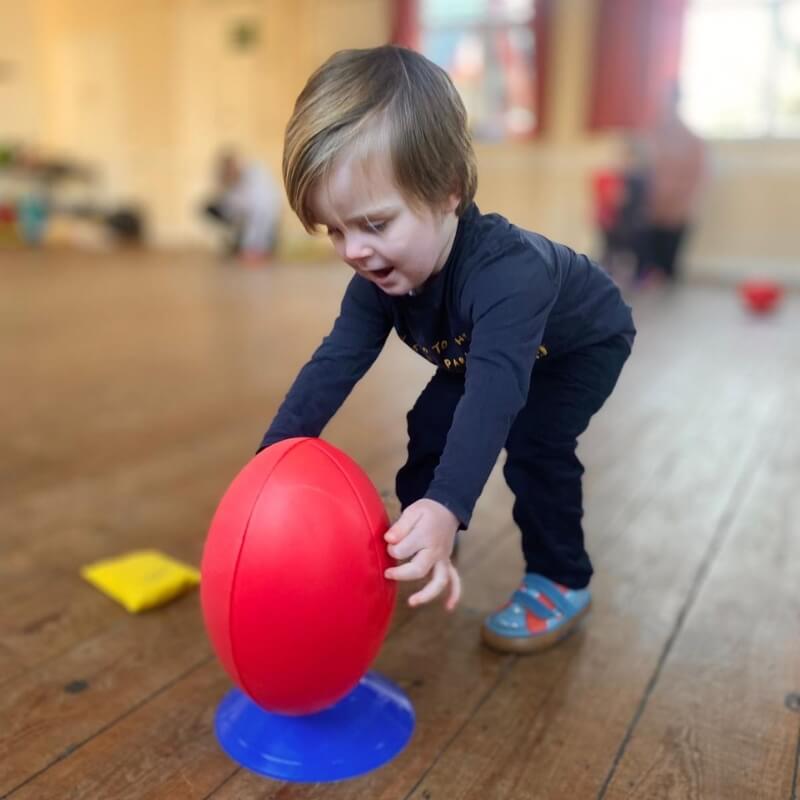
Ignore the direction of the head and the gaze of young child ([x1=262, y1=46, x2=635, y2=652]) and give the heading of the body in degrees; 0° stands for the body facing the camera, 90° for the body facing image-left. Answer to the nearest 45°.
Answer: approximately 45°

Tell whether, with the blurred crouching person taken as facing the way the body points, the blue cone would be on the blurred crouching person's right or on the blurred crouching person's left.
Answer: on the blurred crouching person's left

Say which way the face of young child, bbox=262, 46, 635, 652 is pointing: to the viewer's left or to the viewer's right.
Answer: to the viewer's left

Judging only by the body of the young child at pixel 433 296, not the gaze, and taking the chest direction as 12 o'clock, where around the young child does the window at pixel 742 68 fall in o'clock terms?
The window is roughly at 5 o'clock from the young child.

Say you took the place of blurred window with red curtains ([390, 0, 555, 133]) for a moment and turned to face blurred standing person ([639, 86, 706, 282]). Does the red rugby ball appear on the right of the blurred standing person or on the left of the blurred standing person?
right

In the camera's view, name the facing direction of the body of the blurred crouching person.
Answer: to the viewer's left

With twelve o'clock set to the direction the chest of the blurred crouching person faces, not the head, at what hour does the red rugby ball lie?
The red rugby ball is roughly at 9 o'clock from the blurred crouching person.

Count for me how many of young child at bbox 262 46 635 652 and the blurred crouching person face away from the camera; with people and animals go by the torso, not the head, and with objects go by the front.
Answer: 0

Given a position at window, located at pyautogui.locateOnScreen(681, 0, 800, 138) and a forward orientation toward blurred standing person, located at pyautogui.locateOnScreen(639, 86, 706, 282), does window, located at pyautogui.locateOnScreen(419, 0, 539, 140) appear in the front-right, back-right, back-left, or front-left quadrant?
front-right

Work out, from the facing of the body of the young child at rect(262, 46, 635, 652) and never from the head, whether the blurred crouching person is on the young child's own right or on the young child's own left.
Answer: on the young child's own right
